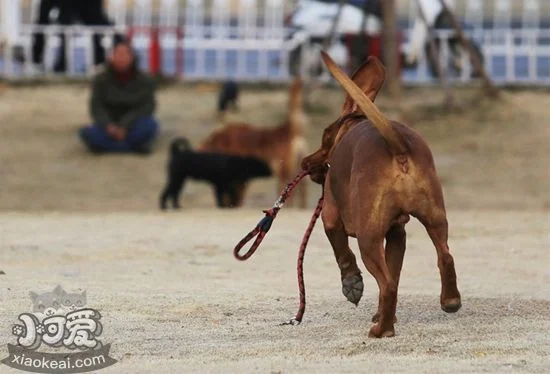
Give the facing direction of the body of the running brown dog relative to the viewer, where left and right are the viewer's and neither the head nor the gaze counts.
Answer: facing away from the viewer and to the left of the viewer

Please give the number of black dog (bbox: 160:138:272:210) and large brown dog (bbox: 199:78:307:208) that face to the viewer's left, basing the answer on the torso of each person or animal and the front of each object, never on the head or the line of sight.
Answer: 1

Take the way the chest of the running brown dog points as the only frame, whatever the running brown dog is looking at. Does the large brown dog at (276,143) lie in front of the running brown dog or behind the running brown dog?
in front

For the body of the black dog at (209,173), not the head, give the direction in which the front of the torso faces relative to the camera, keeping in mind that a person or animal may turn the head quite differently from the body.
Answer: to the viewer's right

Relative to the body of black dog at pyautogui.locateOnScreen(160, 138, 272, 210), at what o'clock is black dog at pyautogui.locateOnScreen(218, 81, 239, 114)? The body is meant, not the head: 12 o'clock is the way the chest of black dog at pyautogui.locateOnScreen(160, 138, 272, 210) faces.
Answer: black dog at pyautogui.locateOnScreen(218, 81, 239, 114) is roughly at 9 o'clock from black dog at pyautogui.locateOnScreen(160, 138, 272, 210).
